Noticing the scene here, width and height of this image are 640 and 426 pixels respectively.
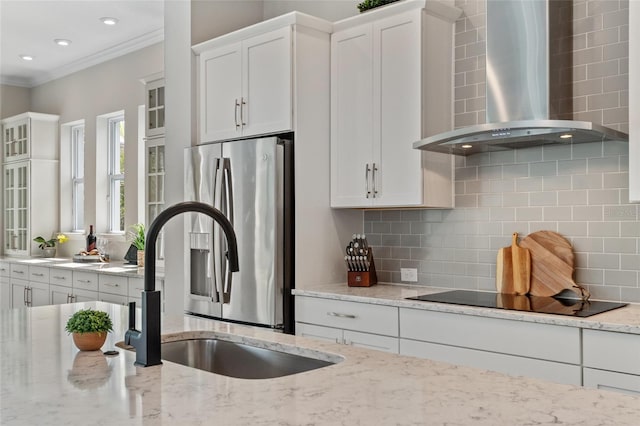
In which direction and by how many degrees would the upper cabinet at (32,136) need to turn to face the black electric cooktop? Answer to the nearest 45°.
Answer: approximately 45° to its left

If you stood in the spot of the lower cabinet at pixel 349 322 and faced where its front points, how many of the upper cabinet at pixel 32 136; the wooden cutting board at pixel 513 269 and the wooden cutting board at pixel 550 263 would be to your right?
1

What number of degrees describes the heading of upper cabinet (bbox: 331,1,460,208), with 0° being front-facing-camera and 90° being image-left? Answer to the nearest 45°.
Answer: approximately 45°

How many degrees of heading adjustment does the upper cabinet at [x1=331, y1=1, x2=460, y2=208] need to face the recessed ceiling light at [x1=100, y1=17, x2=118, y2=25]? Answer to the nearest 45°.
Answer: approximately 90° to its right

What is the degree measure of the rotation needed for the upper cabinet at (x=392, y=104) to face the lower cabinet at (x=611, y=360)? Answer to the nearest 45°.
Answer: approximately 90° to its left

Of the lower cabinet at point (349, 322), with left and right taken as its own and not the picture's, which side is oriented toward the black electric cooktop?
left

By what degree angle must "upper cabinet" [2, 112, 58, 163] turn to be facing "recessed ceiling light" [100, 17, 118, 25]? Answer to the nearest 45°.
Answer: approximately 45° to its left
